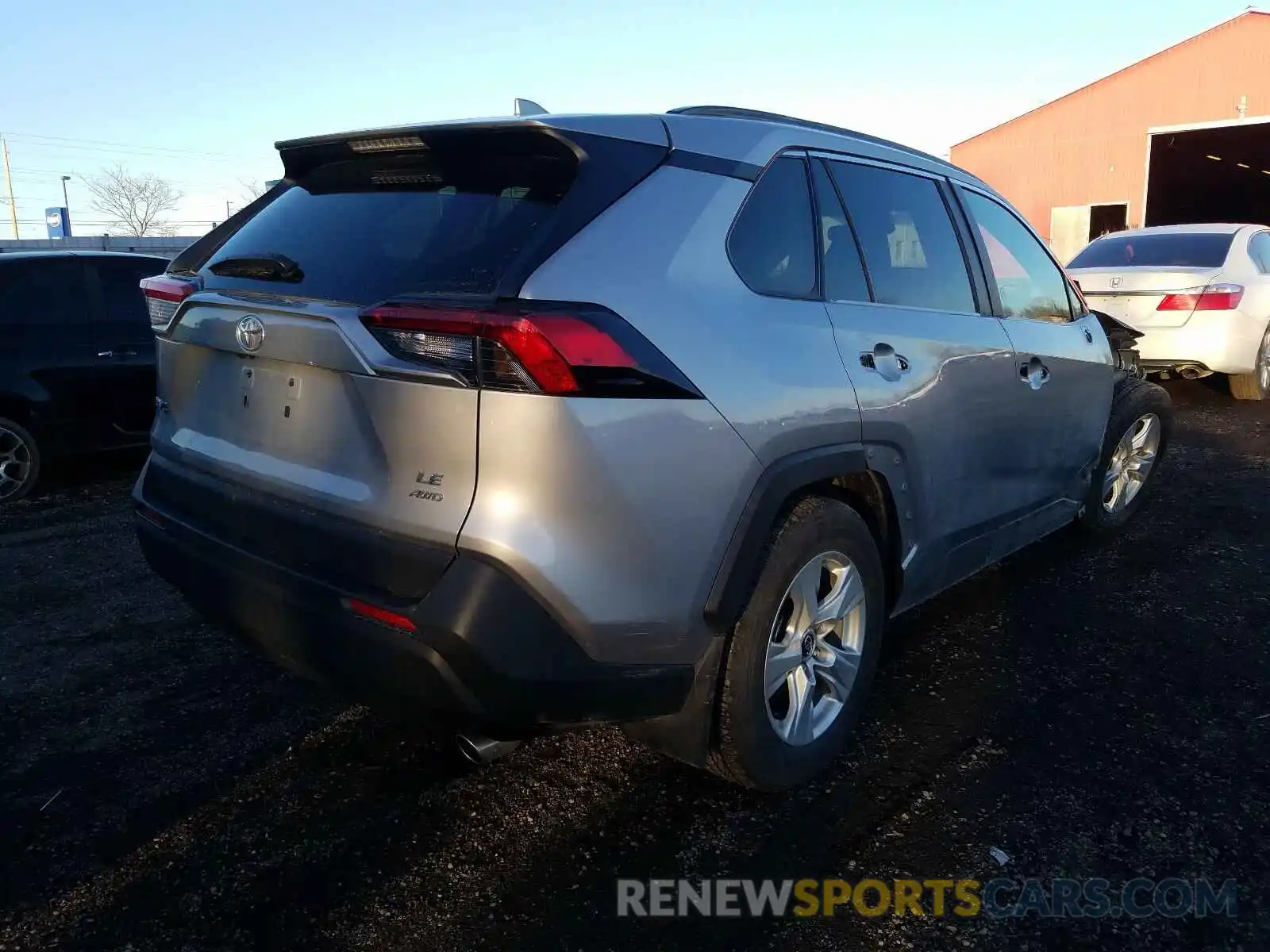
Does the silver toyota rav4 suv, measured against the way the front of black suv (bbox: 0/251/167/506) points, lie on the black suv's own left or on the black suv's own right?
on the black suv's own right

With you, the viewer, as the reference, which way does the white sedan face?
facing away from the viewer and to the right of the viewer

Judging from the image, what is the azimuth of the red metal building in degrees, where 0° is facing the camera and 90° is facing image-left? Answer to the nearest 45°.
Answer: approximately 0°

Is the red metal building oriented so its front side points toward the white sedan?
yes

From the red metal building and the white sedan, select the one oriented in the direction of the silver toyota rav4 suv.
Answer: the red metal building

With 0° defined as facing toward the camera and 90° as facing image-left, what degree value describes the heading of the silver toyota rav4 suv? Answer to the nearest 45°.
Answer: approximately 225°

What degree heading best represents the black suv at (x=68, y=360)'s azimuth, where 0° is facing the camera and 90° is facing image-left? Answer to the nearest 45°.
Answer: approximately 225°

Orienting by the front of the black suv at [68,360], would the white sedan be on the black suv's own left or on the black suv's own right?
on the black suv's own right

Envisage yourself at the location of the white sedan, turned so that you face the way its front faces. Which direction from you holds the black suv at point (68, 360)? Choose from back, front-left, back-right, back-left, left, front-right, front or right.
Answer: back
